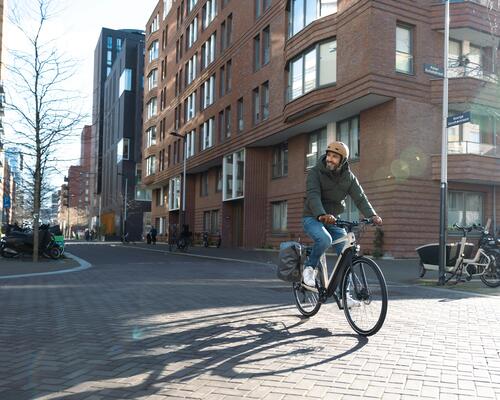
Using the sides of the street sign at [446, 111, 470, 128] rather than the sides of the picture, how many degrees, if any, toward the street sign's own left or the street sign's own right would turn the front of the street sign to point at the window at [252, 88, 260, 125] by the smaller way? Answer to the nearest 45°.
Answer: approximately 90° to the street sign's own right

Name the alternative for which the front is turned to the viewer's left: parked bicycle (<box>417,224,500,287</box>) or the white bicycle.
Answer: the parked bicycle

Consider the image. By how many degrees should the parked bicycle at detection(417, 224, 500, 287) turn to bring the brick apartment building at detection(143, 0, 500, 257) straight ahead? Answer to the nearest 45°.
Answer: approximately 90° to its right

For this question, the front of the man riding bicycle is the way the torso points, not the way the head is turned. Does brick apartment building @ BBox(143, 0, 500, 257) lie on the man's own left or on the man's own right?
on the man's own left

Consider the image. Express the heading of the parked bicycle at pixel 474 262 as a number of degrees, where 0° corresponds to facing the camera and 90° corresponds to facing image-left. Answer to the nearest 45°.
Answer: approximately 90°

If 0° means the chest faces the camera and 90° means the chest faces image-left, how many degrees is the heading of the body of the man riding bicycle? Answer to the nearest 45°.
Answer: approximately 315°

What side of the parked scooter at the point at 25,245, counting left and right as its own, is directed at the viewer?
right
